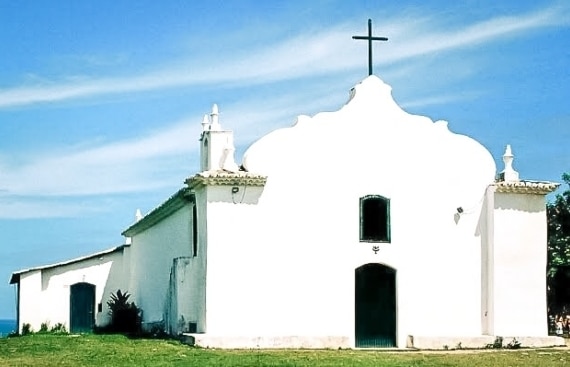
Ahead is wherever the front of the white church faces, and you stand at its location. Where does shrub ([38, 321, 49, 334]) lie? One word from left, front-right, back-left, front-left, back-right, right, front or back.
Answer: back-right

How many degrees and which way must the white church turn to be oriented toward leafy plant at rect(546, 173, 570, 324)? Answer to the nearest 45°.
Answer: approximately 135° to its left

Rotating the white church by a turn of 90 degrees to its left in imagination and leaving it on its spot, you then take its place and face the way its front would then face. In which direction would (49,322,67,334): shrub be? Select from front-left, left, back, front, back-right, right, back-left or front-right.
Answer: back-left

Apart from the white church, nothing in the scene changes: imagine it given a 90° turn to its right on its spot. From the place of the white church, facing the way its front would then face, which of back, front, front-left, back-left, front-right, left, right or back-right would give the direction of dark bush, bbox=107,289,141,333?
front-right

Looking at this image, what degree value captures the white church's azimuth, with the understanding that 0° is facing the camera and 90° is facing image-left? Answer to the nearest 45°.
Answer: approximately 0°
